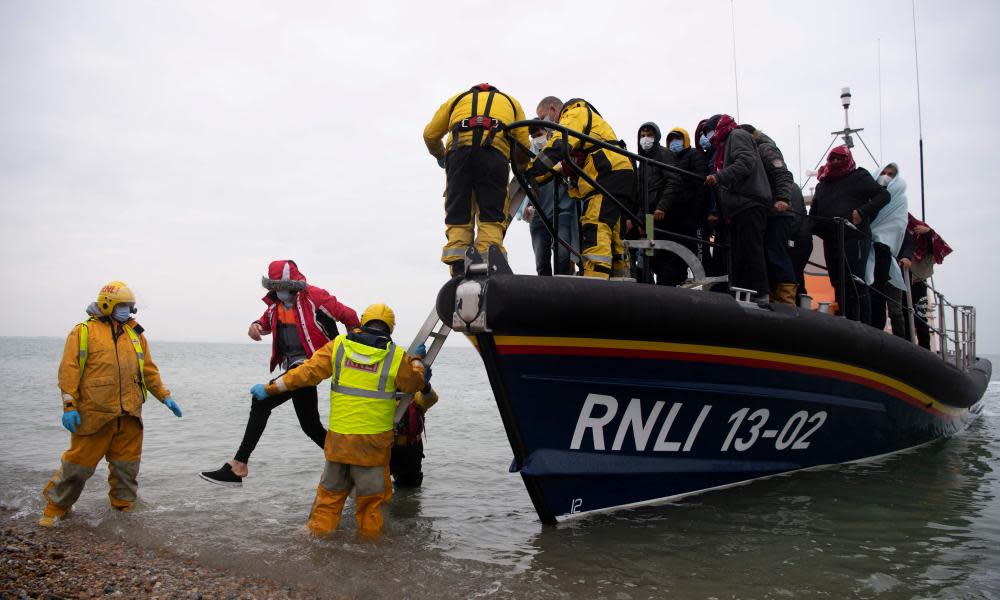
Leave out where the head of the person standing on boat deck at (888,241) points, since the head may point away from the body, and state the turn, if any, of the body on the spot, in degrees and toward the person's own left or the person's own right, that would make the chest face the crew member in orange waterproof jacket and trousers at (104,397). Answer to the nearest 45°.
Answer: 0° — they already face them

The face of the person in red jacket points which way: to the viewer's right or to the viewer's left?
to the viewer's left

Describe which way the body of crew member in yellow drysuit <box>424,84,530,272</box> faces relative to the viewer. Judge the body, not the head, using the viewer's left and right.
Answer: facing away from the viewer

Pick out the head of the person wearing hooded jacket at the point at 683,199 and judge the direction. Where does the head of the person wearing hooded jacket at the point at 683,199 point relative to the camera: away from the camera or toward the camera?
toward the camera

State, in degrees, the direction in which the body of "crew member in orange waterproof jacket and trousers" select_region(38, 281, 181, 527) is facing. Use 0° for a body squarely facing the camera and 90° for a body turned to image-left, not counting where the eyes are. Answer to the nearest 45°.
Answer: approximately 315°

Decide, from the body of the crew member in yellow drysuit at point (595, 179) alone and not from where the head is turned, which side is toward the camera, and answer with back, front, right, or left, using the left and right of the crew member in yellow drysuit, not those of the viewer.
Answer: left

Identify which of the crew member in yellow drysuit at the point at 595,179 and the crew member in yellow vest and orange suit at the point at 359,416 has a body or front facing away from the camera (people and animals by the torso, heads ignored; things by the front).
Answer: the crew member in yellow vest and orange suit at the point at 359,416

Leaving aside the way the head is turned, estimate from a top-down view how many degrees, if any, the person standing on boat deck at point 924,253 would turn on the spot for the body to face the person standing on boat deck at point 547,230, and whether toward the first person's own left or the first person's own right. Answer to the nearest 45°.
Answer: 0° — they already face them

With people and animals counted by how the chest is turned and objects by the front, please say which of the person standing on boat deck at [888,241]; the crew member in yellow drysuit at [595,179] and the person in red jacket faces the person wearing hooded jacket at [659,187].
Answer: the person standing on boat deck

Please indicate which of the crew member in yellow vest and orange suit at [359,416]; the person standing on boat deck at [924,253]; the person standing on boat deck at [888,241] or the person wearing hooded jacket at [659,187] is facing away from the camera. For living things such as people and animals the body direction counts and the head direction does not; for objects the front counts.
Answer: the crew member in yellow vest and orange suit

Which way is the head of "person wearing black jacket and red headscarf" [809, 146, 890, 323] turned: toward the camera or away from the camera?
toward the camera

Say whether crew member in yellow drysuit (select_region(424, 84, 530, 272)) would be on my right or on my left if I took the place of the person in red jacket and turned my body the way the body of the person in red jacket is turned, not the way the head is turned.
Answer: on my left

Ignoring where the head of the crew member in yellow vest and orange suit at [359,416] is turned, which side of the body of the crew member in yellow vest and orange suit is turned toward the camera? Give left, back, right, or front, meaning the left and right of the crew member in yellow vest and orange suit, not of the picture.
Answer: back
